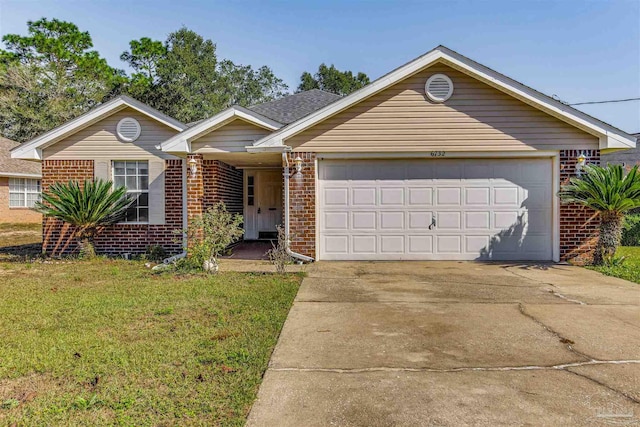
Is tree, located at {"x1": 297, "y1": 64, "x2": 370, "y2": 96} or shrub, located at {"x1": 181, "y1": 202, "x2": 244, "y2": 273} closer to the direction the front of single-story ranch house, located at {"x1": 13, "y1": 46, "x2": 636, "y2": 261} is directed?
the shrub

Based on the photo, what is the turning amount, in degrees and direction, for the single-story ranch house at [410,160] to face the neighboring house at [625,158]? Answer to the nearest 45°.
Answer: approximately 135° to its left

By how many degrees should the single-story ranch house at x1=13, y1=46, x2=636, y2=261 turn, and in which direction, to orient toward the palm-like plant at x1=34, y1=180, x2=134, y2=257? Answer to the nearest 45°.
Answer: approximately 90° to its right

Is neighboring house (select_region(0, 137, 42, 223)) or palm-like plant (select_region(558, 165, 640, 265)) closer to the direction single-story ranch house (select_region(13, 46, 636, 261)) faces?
the palm-like plant

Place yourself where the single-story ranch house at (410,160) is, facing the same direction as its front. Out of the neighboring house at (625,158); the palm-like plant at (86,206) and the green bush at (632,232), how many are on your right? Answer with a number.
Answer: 1

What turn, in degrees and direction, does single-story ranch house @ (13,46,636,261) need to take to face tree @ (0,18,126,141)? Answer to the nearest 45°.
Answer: approximately 135° to its right

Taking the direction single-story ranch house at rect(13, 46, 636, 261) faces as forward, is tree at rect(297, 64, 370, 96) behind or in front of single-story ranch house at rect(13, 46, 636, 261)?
behind

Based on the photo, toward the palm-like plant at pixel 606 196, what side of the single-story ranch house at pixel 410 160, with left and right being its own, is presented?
left

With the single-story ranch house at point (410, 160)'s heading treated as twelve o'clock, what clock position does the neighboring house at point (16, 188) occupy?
The neighboring house is roughly at 4 o'clock from the single-story ranch house.

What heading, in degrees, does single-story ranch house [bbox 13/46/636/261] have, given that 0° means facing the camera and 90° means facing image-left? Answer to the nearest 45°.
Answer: approximately 0°
